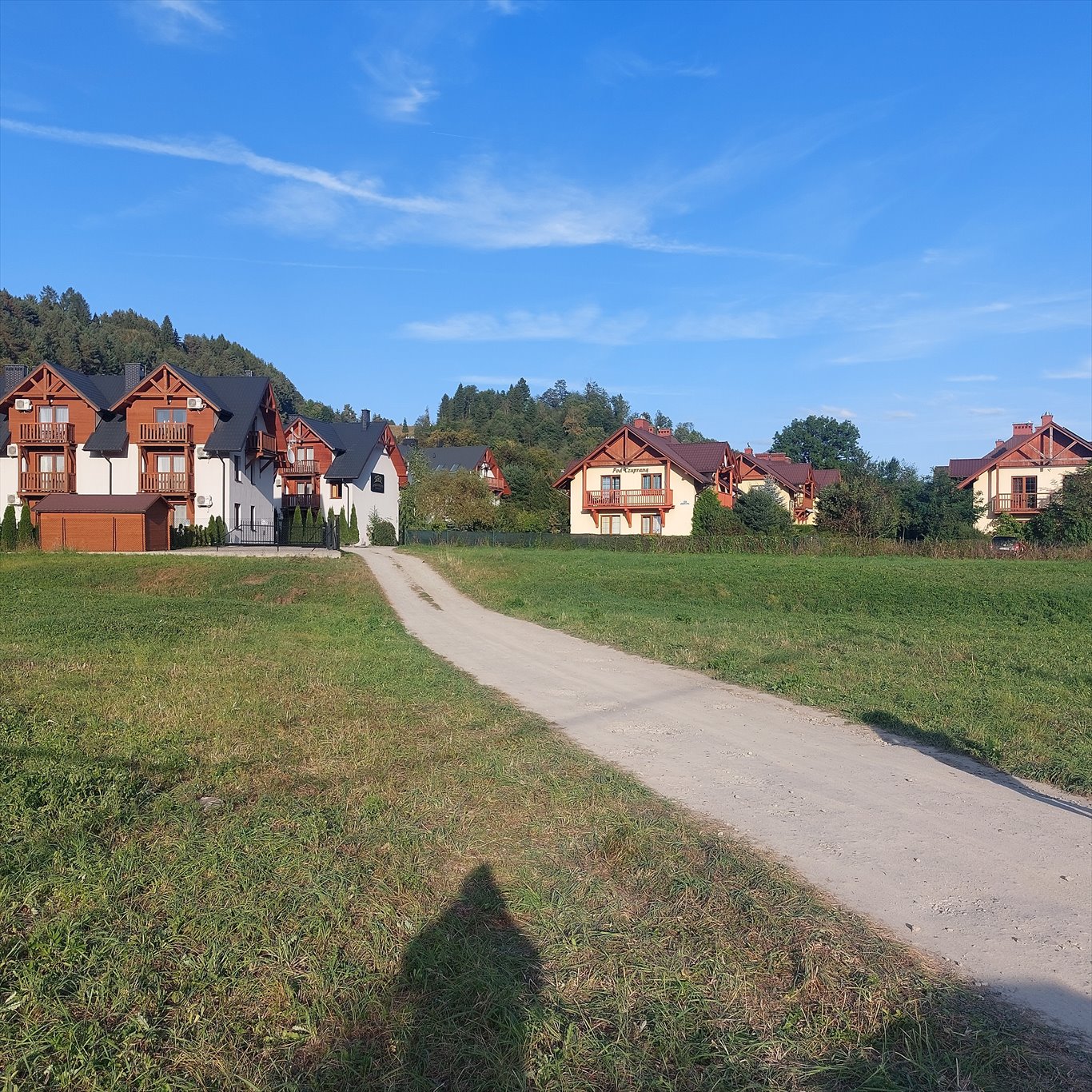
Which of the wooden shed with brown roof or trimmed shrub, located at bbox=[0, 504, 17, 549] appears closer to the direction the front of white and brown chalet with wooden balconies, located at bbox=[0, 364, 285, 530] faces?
the wooden shed with brown roof

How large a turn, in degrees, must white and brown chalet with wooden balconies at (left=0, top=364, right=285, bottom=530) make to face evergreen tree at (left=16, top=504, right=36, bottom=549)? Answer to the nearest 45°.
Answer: approximately 90° to its right

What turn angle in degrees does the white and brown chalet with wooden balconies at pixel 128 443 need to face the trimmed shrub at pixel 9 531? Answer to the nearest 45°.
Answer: approximately 90° to its right

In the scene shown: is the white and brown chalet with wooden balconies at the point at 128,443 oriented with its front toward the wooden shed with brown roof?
yes

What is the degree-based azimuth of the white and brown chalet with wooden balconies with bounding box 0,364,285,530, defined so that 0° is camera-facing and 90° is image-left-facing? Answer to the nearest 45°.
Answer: approximately 0°

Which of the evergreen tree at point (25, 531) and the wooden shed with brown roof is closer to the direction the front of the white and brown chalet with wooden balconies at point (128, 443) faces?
the wooden shed with brown roof
